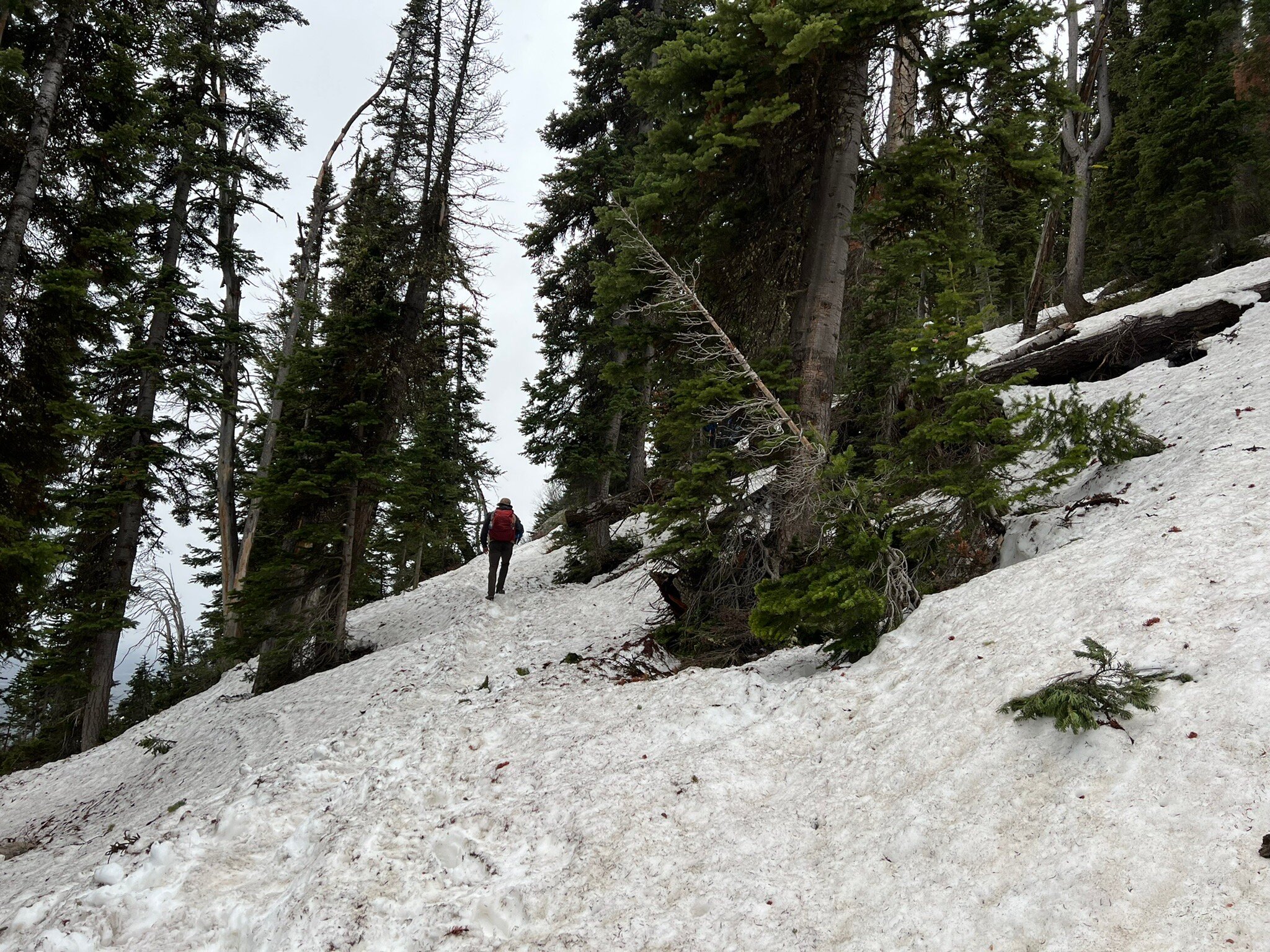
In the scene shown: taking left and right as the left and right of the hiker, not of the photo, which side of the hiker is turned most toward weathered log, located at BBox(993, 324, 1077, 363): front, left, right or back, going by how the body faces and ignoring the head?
right

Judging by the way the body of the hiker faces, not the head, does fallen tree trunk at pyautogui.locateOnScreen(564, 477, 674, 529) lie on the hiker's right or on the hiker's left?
on the hiker's right

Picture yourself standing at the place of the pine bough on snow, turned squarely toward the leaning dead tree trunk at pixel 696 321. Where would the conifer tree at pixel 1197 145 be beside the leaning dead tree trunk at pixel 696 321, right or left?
right

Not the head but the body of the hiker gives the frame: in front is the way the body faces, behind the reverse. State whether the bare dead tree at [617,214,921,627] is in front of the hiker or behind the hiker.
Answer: behind

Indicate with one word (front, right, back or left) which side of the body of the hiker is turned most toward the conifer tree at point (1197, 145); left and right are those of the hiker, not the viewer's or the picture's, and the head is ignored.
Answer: right

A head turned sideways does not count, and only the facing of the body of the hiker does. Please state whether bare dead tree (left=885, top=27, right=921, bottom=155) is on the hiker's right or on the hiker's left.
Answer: on the hiker's right

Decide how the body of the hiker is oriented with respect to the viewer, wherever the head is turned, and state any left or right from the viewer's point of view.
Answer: facing away from the viewer

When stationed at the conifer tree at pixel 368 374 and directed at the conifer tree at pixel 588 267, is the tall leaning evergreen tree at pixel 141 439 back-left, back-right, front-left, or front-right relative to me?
back-left

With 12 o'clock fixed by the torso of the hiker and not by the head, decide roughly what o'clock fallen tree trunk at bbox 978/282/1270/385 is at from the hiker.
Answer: The fallen tree trunk is roughly at 4 o'clock from the hiker.

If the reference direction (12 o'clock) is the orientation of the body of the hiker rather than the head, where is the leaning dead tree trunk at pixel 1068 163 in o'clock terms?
The leaning dead tree trunk is roughly at 3 o'clock from the hiker.
